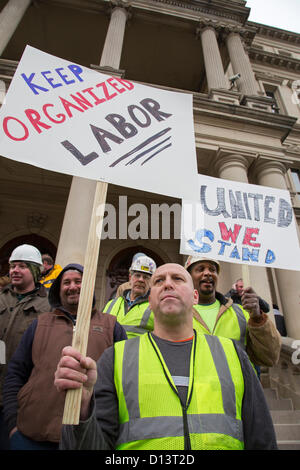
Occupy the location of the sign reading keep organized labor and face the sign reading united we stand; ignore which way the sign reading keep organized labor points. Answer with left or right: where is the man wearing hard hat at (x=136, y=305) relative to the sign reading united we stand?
left

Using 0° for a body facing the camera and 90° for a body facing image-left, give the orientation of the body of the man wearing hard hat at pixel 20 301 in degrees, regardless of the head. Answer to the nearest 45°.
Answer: approximately 45°

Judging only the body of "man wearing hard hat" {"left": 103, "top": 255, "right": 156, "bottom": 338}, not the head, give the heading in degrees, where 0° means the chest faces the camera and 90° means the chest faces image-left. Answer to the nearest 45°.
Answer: approximately 0°

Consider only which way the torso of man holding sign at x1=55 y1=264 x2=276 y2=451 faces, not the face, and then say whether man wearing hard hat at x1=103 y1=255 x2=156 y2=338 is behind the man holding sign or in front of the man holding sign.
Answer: behind
